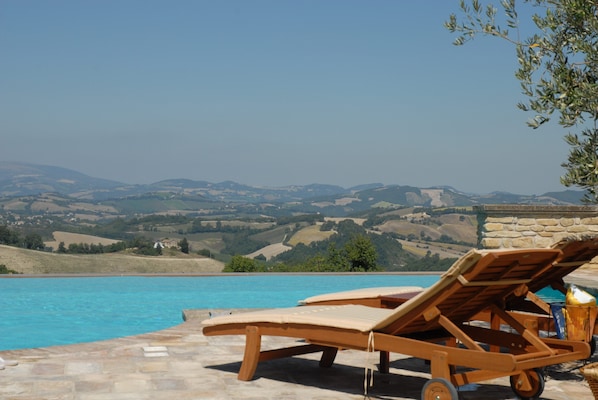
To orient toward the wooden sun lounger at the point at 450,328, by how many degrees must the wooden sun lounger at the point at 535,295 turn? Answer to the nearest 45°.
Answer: approximately 90° to its left

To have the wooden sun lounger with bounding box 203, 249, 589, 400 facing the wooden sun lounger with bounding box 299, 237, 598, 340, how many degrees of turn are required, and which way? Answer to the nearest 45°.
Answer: approximately 90° to its right

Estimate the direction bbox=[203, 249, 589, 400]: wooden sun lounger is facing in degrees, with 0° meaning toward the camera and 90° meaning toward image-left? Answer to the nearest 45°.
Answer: approximately 135°

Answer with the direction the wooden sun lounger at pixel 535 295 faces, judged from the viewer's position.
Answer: facing away from the viewer and to the left of the viewer

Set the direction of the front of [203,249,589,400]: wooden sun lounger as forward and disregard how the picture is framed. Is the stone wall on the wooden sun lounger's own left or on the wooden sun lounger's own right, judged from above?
on the wooden sun lounger's own right
